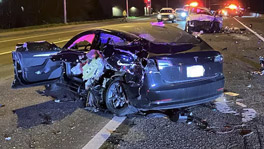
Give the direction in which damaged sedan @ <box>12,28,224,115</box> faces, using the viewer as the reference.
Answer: facing away from the viewer and to the left of the viewer

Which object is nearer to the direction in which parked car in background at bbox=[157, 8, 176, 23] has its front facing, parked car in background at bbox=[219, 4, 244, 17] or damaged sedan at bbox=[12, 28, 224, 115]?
the damaged sedan

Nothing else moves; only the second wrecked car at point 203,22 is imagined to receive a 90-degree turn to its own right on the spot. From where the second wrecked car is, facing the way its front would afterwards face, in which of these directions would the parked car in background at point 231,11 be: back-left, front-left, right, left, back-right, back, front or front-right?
back-right

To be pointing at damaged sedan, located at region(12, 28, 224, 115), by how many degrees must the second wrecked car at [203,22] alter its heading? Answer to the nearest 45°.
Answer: approximately 45° to its right

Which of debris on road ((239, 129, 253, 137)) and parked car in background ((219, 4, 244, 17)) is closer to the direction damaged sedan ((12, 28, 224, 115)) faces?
the parked car in background

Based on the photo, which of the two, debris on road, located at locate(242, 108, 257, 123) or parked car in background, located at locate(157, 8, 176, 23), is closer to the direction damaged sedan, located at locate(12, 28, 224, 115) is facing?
the parked car in background
